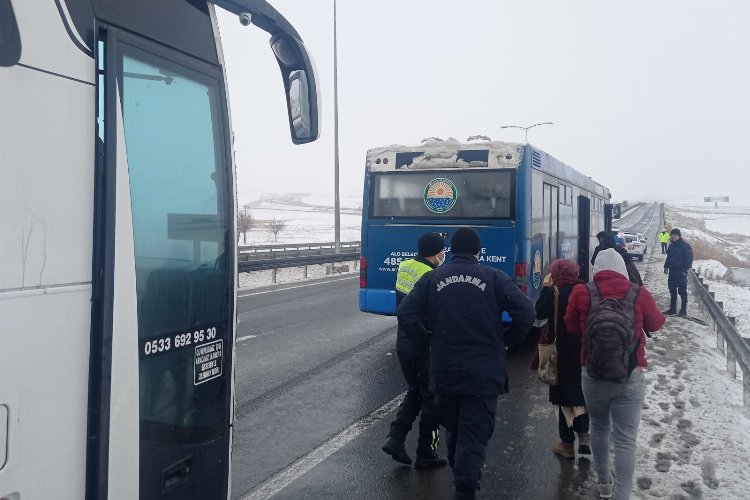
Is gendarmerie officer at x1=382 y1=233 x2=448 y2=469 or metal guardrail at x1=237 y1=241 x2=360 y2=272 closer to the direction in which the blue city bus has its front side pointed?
the metal guardrail

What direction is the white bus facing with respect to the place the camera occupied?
facing away from the viewer and to the right of the viewer

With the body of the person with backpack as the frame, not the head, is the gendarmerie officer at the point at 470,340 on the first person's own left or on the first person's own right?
on the first person's own left

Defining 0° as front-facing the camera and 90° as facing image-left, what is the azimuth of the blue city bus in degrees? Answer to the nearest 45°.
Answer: approximately 180°

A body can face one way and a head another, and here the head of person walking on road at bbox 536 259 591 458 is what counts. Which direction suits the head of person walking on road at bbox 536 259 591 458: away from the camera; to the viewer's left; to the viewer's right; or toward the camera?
away from the camera

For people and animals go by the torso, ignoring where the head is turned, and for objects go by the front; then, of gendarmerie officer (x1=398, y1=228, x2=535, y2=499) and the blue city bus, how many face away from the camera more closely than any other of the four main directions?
2

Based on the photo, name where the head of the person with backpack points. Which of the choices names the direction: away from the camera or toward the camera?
away from the camera

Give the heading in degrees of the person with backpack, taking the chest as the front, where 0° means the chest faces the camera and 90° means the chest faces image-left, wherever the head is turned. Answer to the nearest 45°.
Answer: approximately 180°

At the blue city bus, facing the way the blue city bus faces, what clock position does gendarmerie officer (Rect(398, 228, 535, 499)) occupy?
The gendarmerie officer is roughly at 6 o'clock from the blue city bus.

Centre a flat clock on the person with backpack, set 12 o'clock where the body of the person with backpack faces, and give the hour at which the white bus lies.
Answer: The white bus is roughly at 7 o'clock from the person with backpack.

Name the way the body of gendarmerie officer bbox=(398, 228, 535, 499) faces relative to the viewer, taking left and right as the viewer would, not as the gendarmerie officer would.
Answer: facing away from the viewer

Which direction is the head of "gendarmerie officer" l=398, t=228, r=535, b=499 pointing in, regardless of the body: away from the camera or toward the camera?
away from the camera
